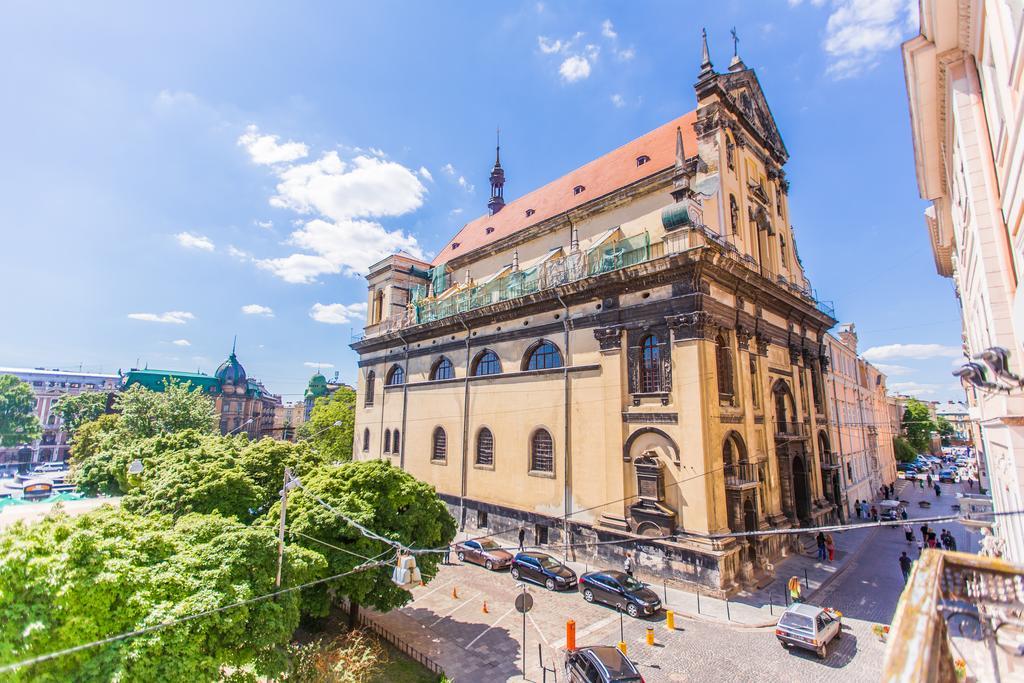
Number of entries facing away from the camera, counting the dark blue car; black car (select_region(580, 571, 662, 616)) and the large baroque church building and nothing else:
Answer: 0

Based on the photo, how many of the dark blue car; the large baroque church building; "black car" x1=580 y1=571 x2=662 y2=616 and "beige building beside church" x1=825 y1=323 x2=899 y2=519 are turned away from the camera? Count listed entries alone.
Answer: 0

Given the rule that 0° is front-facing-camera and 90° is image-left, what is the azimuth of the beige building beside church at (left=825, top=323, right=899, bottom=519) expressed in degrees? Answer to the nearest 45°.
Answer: approximately 315°

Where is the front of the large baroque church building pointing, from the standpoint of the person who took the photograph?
facing the viewer and to the right of the viewer

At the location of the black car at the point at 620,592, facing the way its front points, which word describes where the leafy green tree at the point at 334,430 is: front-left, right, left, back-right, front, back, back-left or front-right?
back

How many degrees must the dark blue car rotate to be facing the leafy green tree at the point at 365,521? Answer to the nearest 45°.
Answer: approximately 90° to its right

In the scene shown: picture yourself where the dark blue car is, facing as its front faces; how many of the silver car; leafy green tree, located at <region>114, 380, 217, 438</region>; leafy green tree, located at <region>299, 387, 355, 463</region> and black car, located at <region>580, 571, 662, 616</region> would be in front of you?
2

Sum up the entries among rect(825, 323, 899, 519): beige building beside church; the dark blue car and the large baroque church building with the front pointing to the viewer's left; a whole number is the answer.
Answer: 0
